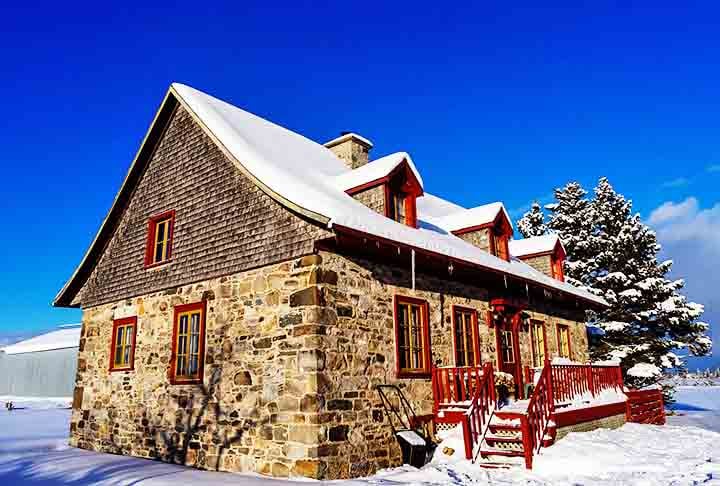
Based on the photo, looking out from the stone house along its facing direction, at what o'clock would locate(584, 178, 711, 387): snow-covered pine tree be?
The snow-covered pine tree is roughly at 9 o'clock from the stone house.

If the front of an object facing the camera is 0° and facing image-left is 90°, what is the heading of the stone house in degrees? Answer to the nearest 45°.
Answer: approximately 315°

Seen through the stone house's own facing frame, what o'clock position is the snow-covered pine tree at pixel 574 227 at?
The snow-covered pine tree is roughly at 9 o'clock from the stone house.

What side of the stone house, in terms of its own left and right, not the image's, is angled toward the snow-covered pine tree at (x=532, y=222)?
left
